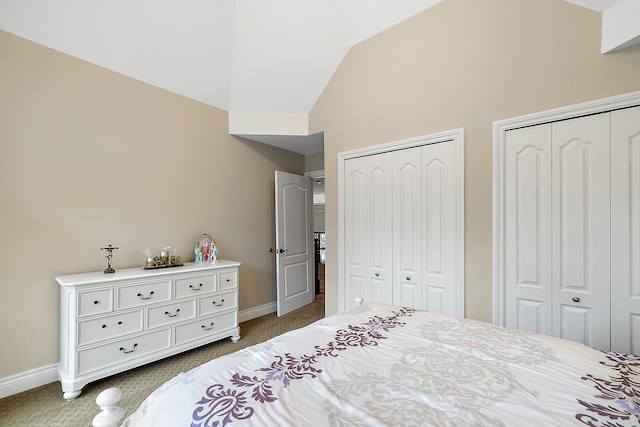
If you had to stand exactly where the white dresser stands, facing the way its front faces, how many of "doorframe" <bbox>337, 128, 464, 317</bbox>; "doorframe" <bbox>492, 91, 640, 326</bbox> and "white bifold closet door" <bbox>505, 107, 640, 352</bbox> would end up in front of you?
3

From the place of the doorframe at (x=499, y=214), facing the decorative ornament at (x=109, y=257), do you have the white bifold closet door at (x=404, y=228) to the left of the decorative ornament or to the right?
right

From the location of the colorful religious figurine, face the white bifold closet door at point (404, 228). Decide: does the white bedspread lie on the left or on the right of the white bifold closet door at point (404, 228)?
right

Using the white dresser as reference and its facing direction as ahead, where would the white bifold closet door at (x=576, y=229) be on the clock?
The white bifold closet door is roughly at 12 o'clock from the white dresser.

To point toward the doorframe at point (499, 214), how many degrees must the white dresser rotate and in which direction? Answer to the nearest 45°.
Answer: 0° — it already faces it

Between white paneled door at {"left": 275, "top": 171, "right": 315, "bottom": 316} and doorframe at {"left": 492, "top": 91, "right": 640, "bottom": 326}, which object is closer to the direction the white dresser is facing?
the doorframe

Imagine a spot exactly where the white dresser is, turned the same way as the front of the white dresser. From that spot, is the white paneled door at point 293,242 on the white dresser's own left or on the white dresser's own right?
on the white dresser's own left

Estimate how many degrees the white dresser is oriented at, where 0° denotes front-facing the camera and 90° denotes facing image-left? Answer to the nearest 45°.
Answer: approximately 315°
